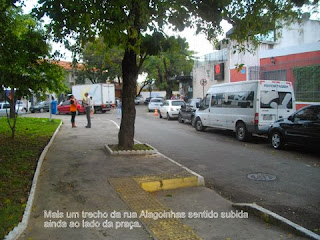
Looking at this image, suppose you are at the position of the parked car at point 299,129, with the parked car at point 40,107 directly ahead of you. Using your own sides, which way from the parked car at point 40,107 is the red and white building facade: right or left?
right

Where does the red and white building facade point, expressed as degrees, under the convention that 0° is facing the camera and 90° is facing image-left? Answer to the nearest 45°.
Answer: approximately 45°

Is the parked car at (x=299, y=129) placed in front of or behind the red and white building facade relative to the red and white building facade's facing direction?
in front

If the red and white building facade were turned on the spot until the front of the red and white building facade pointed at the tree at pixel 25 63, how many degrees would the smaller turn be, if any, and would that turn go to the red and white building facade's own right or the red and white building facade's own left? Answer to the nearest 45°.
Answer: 0° — it already faces it
